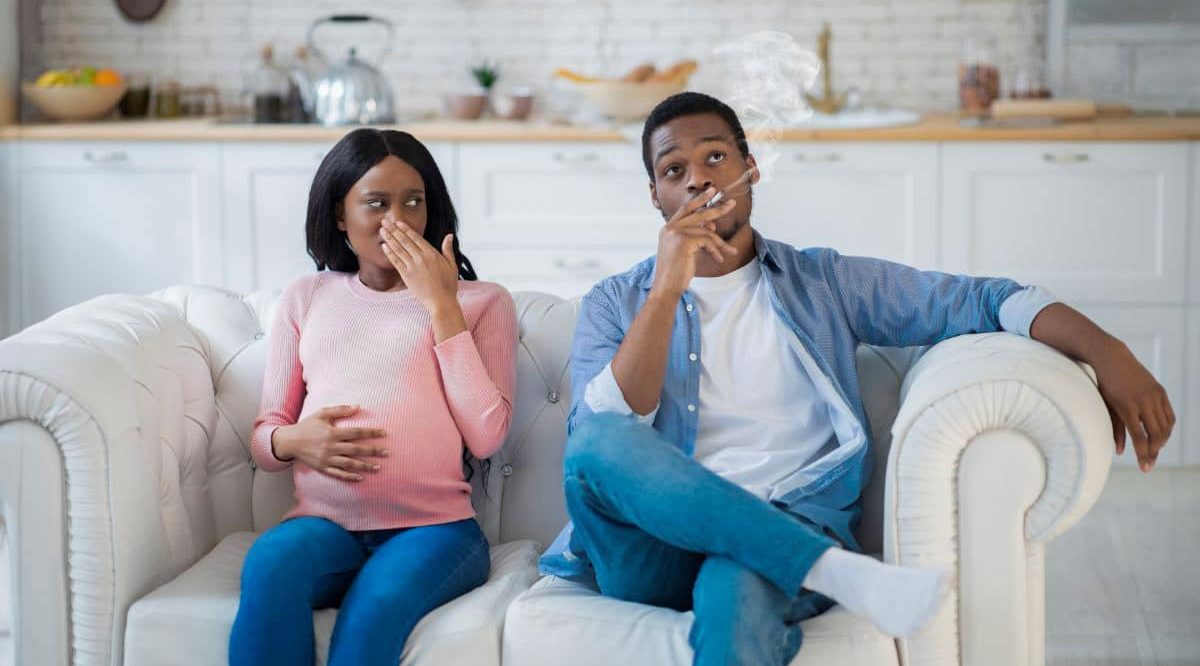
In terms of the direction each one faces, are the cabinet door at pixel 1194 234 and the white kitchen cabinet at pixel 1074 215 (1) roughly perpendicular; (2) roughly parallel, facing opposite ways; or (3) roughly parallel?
roughly parallel

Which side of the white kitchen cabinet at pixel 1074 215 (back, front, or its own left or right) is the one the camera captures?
front

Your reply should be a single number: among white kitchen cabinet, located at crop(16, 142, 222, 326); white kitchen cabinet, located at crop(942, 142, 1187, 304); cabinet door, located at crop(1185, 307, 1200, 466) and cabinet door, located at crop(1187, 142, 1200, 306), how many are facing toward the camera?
4

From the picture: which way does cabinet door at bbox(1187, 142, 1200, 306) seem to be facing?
toward the camera

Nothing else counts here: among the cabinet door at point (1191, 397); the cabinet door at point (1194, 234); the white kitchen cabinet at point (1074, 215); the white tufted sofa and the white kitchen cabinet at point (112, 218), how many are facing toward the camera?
5

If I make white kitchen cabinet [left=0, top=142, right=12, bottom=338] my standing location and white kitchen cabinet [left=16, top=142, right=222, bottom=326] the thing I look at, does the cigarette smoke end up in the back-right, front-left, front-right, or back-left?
front-right

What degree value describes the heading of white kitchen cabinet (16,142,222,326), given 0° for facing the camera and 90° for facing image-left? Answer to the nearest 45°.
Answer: approximately 0°

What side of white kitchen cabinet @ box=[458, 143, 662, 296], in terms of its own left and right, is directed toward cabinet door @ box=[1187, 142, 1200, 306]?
left

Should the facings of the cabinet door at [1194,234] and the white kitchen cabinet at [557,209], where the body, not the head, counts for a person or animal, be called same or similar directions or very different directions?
same or similar directions
